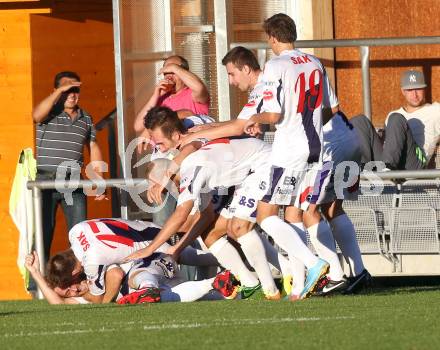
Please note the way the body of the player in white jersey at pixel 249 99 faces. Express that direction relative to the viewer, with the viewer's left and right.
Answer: facing to the left of the viewer

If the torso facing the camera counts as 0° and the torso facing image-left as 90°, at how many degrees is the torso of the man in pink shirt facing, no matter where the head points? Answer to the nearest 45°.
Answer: approximately 45°

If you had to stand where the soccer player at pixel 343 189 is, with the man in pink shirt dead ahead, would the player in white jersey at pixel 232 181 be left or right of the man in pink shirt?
left

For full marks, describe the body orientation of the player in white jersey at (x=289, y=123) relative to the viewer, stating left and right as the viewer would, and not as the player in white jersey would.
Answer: facing away from the viewer and to the left of the viewer

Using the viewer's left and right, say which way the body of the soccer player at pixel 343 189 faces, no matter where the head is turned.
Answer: facing to the left of the viewer

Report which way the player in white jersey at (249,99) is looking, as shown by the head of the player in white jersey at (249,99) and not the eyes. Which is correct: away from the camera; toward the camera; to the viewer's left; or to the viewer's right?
to the viewer's left
